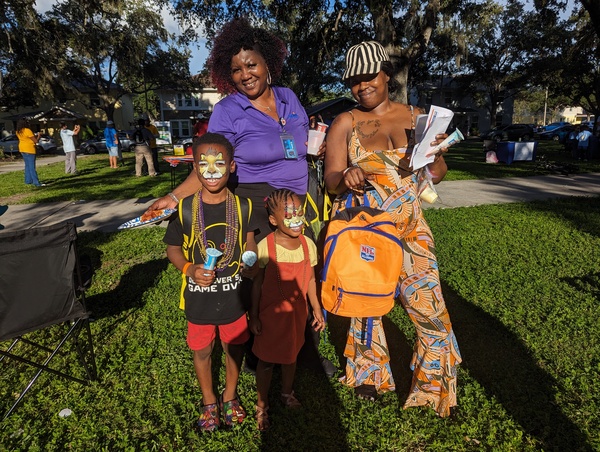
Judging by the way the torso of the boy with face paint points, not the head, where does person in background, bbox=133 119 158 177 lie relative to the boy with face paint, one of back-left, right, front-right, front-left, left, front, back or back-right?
back

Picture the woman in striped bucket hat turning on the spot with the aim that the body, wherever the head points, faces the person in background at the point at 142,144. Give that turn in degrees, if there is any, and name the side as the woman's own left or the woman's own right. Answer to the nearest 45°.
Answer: approximately 135° to the woman's own right

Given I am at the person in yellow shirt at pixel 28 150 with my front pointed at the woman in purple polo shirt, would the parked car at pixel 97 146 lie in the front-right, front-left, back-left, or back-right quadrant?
back-left

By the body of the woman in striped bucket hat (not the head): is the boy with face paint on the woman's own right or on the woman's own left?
on the woman's own right

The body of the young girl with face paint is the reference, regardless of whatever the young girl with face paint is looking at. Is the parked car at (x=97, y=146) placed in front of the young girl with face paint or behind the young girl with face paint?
behind

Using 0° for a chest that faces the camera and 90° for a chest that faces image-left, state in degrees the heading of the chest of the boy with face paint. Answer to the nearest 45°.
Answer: approximately 0°

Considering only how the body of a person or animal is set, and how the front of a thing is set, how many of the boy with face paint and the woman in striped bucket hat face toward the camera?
2

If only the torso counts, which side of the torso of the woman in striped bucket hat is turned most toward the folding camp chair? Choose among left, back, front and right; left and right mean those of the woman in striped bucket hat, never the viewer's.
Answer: right

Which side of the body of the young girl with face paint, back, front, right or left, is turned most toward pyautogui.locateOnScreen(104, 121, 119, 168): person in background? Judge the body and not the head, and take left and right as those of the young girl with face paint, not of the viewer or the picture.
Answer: back

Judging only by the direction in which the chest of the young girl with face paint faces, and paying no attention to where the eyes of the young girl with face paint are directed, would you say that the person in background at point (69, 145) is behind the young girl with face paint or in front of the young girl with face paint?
behind

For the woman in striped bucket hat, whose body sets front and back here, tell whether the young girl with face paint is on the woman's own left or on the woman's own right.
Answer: on the woman's own right
